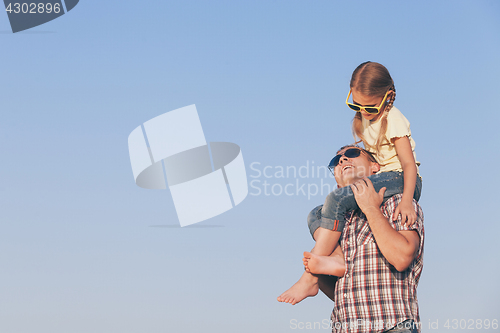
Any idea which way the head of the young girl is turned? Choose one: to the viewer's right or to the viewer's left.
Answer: to the viewer's left

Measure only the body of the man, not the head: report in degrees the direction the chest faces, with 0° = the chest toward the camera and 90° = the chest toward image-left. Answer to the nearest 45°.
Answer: approximately 45°

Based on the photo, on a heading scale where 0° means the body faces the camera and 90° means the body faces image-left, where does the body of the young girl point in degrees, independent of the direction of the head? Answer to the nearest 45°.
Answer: approximately 45°
